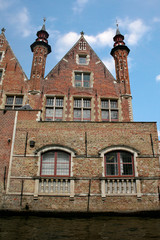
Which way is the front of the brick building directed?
toward the camera
